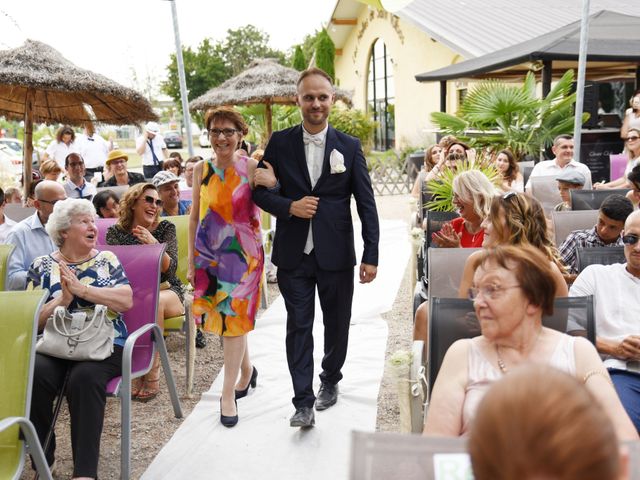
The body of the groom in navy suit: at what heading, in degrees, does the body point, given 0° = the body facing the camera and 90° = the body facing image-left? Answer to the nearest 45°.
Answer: approximately 0°

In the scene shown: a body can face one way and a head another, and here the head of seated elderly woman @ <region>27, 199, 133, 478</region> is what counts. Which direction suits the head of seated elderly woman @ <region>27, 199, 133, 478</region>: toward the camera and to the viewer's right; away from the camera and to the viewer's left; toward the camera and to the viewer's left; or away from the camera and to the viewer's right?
toward the camera and to the viewer's right

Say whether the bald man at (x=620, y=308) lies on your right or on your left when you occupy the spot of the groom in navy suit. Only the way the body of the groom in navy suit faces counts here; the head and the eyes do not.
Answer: on your left

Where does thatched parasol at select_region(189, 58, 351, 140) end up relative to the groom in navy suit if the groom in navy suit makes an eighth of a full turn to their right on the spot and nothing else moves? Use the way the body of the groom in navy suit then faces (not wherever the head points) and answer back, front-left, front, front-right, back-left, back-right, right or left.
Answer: back-right

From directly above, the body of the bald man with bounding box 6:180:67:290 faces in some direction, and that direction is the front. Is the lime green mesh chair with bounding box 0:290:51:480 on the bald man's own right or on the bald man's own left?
on the bald man's own right

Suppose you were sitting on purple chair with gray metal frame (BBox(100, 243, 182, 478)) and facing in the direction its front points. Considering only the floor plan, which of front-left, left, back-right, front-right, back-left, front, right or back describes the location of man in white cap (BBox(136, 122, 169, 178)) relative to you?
back-right

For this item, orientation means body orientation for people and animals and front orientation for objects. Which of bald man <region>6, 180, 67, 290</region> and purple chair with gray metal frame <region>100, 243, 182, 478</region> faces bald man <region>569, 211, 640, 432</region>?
bald man <region>6, 180, 67, 290</region>

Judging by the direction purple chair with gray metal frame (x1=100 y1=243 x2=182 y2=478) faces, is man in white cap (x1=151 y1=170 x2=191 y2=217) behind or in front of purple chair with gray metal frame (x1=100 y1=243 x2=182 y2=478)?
behind

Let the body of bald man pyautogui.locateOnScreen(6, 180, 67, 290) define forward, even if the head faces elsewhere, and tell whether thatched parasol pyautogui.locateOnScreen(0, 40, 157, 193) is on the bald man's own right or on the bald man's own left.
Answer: on the bald man's own left

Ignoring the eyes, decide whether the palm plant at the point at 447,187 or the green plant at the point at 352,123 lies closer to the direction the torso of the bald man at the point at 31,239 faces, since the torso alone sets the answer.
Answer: the palm plant

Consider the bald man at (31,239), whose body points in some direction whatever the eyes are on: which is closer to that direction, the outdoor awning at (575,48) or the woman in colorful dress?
the woman in colorful dress
